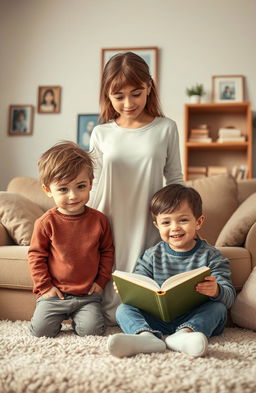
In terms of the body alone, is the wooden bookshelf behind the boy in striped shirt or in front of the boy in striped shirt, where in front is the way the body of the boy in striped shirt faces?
behind

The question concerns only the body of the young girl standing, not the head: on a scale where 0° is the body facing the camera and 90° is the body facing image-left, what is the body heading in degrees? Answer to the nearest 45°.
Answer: approximately 0°

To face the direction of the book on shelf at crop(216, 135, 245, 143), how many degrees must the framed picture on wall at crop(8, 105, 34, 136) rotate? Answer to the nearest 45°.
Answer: approximately 45° to its left

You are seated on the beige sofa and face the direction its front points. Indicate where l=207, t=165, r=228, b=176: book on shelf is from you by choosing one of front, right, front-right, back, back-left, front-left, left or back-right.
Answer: back

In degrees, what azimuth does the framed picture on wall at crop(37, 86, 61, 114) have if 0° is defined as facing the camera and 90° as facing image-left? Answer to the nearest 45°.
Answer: approximately 0°

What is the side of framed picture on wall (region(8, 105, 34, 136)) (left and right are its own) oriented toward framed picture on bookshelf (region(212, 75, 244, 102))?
left

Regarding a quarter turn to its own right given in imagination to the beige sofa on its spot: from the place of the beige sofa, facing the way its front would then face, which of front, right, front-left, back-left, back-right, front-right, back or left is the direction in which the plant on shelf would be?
right

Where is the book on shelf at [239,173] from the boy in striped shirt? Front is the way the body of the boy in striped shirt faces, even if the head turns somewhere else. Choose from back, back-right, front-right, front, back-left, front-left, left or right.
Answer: back
